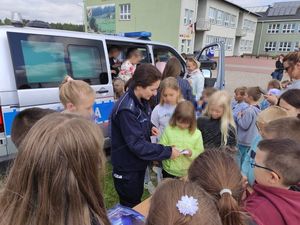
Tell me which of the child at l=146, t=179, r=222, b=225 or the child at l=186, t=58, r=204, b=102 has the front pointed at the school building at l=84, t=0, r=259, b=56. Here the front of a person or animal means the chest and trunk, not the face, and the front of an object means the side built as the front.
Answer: the child at l=146, t=179, r=222, b=225

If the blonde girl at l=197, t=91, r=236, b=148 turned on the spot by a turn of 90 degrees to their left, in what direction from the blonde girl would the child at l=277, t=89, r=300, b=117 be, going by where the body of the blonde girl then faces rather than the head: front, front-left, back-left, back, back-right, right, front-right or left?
front-left

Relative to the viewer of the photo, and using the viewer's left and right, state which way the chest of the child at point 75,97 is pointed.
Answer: facing to the right of the viewer

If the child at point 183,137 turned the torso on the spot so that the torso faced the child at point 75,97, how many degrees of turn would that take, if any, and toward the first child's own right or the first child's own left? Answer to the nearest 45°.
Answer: approximately 90° to the first child's own right

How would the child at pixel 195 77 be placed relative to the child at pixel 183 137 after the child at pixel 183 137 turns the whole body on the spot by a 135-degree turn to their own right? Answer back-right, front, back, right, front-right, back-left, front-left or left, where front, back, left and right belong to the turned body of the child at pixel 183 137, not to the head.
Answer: front-right

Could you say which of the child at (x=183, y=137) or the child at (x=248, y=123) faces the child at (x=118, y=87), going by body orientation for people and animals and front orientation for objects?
the child at (x=248, y=123)

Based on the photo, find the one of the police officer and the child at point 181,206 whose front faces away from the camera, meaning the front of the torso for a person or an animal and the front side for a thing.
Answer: the child

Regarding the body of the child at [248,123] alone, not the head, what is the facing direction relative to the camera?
to the viewer's left

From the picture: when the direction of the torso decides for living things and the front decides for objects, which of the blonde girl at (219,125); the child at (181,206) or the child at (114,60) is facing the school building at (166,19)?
the child at (181,206)

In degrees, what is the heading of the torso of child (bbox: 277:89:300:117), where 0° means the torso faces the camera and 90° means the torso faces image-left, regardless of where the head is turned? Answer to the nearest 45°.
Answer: approximately 90°

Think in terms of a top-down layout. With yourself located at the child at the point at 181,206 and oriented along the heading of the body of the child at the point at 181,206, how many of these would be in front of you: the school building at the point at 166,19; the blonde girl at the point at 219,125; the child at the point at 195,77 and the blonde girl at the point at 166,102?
4

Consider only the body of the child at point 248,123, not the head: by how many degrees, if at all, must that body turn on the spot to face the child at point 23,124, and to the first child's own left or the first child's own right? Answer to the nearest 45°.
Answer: approximately 45° to the first child's own left

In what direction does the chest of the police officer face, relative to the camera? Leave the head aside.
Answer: to the viewer's right

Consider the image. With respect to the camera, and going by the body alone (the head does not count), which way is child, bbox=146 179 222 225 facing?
away from the camera

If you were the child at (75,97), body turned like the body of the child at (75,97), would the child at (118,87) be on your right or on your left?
on your left
